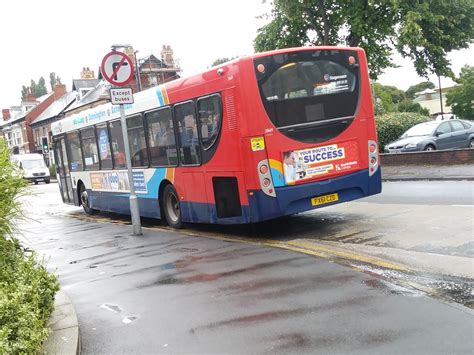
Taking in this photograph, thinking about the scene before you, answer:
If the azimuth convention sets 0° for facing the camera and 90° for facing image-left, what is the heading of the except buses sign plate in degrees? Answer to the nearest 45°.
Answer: approximately 0°

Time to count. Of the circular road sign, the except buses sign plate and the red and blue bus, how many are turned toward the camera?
2

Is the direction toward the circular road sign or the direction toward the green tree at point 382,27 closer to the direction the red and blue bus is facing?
the circular road sign

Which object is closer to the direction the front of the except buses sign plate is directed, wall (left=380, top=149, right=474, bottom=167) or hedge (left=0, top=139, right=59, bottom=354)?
the hedge

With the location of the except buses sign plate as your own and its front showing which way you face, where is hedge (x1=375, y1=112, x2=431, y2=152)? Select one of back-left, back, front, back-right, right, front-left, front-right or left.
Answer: back-left

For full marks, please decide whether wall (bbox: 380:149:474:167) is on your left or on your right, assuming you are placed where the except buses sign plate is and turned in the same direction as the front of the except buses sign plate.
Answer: on your left

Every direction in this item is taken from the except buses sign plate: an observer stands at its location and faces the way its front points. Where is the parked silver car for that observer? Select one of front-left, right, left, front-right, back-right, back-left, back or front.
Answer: back-left

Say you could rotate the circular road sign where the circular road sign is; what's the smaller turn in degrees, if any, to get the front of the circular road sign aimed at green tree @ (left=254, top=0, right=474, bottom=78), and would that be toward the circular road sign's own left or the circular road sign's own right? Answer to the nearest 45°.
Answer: approximately 135° to the circular road sign's own left

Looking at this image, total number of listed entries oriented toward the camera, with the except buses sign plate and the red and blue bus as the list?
1

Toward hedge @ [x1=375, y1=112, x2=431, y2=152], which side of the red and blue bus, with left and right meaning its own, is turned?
right

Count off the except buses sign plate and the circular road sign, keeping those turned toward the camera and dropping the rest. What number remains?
2
